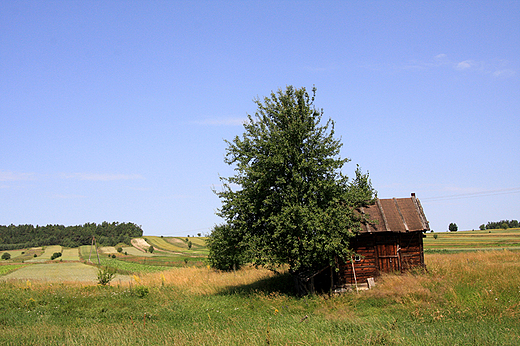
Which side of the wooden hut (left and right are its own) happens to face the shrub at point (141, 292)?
right

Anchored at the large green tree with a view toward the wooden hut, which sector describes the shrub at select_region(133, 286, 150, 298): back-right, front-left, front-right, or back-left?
back-left

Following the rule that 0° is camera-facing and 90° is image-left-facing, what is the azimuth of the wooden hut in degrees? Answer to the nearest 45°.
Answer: approximately 0°

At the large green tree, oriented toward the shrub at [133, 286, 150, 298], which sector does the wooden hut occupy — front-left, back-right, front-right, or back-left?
back-right

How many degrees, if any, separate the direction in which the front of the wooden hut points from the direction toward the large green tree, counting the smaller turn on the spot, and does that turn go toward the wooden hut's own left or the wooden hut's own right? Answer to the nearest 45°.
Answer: approximately 45° to the wooden hut's own right
